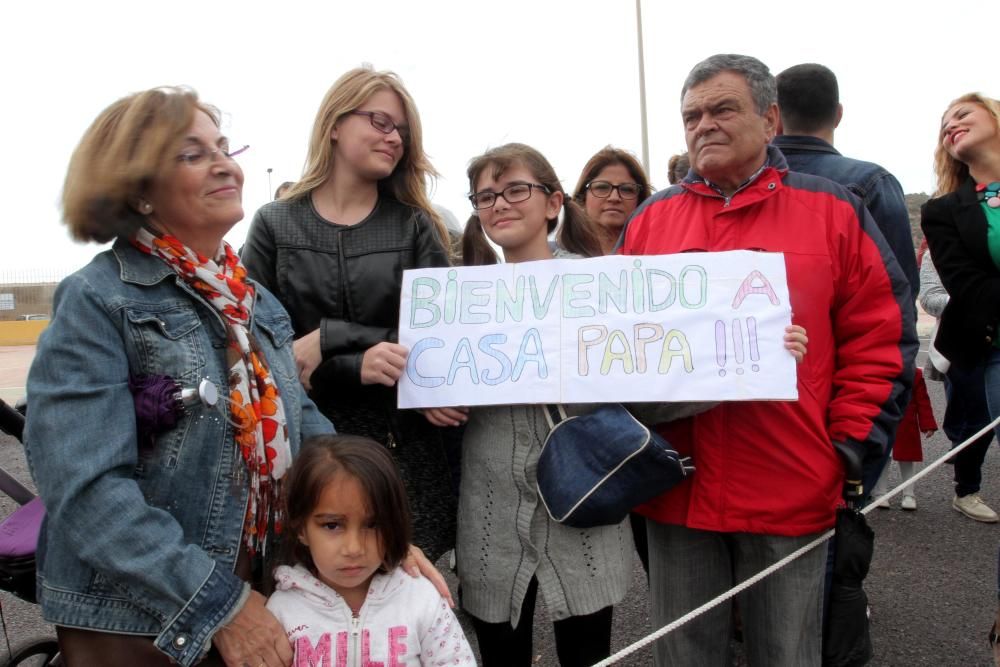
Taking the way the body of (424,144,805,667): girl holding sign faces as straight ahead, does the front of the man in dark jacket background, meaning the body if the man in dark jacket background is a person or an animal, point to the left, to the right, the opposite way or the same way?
the opposite way

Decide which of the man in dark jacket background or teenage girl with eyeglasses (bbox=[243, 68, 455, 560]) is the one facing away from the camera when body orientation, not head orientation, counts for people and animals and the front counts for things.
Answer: the man in dark jacket background

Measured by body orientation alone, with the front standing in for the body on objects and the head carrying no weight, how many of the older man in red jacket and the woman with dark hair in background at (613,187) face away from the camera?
0

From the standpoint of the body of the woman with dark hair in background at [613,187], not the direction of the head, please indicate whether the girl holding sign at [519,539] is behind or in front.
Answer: in front

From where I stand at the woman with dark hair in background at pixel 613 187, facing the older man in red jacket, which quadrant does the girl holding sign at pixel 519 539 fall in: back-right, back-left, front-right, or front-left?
front-right

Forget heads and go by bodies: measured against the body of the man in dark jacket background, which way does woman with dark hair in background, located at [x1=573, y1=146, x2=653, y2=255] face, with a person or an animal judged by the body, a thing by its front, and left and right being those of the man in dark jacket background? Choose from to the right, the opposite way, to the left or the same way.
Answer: the opposite way

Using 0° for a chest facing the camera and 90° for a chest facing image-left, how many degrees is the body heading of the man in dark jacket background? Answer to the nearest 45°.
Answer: approximately 180°

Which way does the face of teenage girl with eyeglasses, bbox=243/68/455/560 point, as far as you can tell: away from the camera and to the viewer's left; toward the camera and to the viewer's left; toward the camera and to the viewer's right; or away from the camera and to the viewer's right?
toward the camera and to the viewer's right

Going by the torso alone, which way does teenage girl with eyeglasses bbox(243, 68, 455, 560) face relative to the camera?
toward the camera

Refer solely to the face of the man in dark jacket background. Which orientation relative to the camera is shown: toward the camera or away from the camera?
away from the camera

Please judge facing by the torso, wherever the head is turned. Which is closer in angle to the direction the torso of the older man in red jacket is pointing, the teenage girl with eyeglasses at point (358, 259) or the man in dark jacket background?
the teenage girl with eyeglasses

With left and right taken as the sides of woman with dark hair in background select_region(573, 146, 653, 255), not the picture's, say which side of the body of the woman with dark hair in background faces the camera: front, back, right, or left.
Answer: front

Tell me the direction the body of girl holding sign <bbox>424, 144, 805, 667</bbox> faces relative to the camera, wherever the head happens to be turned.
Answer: toward the camera
